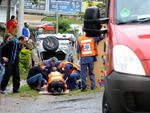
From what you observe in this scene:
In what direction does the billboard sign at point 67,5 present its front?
toward the camera

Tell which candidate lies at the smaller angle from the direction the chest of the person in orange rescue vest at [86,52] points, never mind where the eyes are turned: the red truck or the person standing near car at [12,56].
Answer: the person standing near car

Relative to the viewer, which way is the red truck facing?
toward the camera

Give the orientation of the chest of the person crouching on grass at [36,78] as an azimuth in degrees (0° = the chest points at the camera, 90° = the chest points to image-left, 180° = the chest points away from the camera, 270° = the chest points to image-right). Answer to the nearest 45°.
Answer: approximately 270°

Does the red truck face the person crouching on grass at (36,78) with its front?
no

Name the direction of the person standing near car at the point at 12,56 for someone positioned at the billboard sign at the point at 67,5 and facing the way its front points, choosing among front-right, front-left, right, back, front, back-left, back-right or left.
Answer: front

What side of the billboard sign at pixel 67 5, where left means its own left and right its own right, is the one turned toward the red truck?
front

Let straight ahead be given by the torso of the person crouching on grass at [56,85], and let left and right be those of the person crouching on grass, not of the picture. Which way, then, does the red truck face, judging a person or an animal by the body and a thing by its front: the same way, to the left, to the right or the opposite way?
the opposite way

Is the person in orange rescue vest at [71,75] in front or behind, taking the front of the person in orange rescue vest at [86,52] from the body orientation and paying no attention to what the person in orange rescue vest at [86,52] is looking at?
in front

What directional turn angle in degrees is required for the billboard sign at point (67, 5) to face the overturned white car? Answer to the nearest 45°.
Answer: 0° — it already faces it

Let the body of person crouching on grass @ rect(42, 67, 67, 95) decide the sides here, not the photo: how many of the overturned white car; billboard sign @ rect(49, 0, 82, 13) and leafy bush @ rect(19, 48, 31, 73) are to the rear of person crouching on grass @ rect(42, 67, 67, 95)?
0

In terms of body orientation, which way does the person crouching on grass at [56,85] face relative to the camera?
away from the camera
